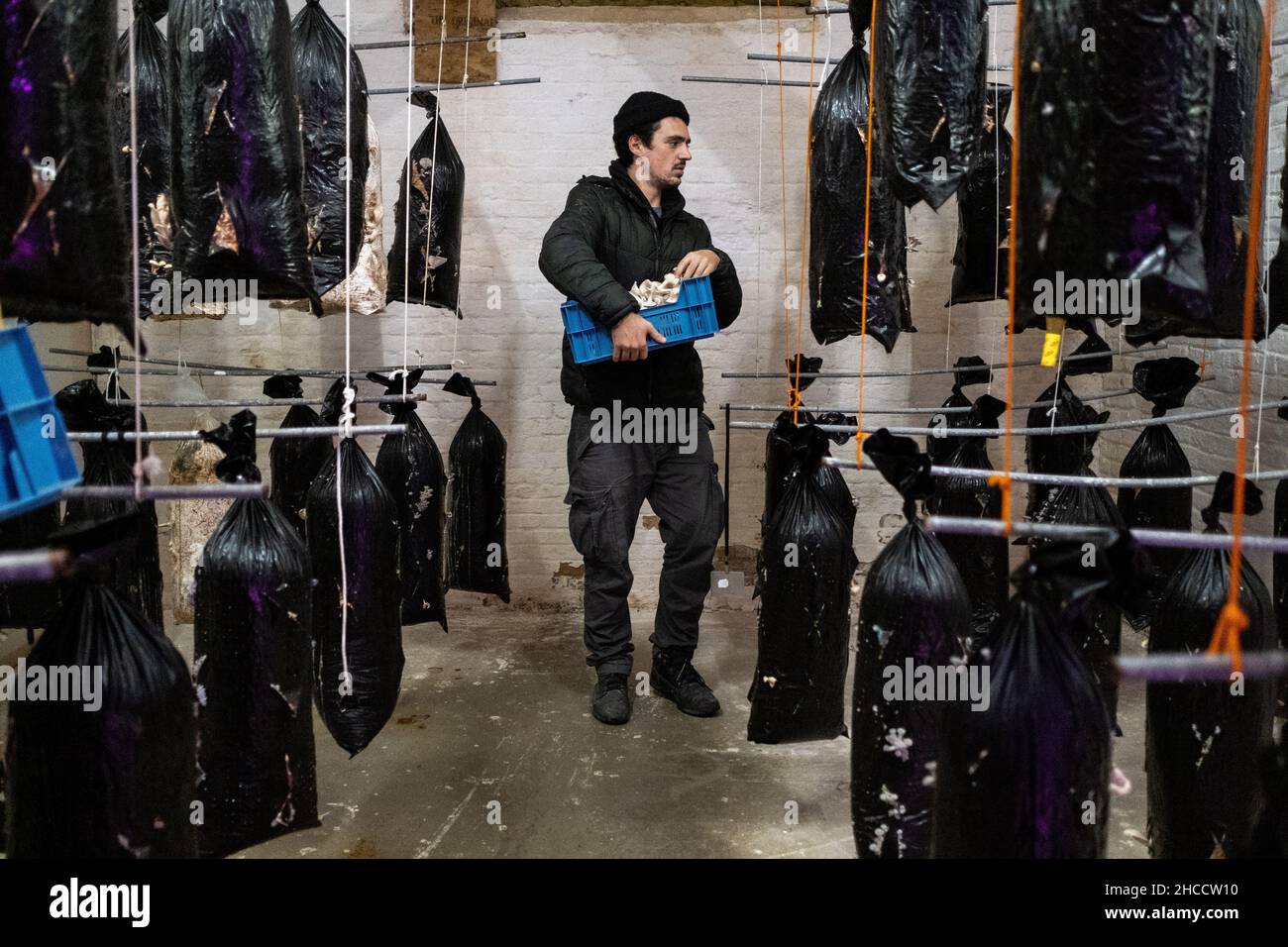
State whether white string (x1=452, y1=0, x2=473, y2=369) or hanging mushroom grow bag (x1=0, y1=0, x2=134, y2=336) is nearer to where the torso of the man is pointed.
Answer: the hanging mushroom grow bag

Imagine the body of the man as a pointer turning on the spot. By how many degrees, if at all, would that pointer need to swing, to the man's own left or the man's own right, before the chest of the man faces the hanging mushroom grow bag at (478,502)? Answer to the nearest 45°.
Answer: approximately 180°

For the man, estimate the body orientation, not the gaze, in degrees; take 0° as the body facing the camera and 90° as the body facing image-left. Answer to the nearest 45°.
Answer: approximately 315°

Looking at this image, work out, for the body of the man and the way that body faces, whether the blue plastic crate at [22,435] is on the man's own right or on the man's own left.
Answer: on the man's own right

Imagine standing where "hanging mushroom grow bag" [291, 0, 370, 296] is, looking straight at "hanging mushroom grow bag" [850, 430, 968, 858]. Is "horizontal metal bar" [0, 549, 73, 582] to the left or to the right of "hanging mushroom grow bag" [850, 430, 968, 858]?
right

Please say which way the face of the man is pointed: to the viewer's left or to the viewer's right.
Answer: to the viewer's right
